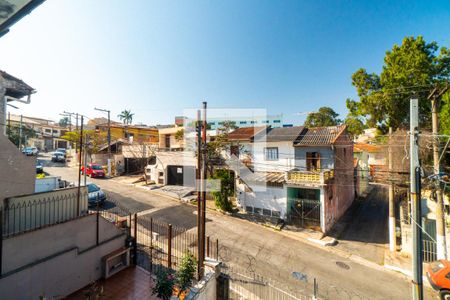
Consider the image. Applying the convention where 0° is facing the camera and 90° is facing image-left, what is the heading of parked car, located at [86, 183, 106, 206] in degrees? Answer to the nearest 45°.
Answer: approximately 315°

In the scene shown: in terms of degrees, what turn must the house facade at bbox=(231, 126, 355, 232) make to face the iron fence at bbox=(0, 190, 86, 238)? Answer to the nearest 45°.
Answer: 0° — it already faces it

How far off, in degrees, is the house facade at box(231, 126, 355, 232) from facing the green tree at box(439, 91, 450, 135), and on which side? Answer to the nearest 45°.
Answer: approximately 135° to its left

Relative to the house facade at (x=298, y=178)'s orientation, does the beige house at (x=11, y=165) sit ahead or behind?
ahead

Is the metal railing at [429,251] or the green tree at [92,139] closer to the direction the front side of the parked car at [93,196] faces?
the metal railing

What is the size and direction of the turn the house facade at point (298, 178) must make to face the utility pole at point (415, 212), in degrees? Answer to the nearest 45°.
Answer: approximately 45° to its left

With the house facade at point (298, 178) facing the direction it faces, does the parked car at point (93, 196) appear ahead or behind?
ahead

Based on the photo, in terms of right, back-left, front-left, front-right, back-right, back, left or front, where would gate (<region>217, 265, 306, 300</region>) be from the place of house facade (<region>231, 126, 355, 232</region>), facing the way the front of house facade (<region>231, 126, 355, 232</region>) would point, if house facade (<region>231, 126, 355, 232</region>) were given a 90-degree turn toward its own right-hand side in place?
back-left

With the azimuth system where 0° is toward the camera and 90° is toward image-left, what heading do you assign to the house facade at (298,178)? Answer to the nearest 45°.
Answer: approximately 45°

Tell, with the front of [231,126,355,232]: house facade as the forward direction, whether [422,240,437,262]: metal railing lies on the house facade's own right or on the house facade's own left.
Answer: on the house facade's own left
